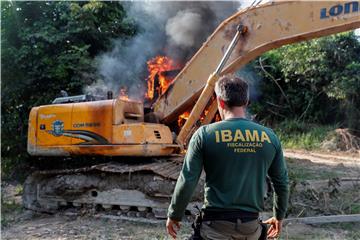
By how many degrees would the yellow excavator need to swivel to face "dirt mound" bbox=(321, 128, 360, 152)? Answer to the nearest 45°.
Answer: approximately 45° to its left

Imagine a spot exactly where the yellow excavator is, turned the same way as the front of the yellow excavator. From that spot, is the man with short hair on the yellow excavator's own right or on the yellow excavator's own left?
on the yellow excavator's own right

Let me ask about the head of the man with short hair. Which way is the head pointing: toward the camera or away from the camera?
away from the camera

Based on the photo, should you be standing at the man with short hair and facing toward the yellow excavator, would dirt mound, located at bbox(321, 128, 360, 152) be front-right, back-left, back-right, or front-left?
front-right

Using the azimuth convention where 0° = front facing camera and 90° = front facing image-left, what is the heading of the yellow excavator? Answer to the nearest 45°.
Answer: approximately 270°
